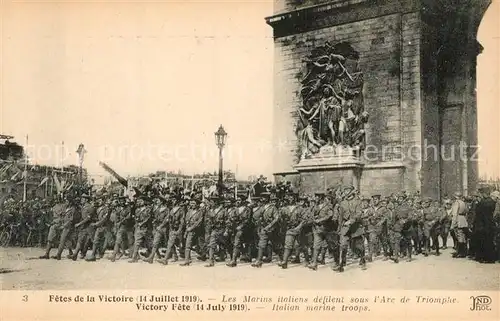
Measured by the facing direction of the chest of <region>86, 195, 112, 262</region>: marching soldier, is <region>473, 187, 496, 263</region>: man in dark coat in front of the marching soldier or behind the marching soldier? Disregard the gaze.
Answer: behind

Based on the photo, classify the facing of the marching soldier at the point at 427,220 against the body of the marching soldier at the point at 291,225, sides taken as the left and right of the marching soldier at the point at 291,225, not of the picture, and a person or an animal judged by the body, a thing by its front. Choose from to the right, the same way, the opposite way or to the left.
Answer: the same way

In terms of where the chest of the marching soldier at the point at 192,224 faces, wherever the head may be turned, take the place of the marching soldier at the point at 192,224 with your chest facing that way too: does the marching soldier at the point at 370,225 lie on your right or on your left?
on your left

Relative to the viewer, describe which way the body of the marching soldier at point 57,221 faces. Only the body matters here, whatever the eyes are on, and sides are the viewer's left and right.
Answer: facing the viewer and to the left of the viewer

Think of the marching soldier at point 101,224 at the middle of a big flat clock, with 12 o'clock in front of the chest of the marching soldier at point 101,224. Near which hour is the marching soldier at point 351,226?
the marching soldier at point 351,226 is roughly at 7 o'clock from the marching soldier at point 101,224.

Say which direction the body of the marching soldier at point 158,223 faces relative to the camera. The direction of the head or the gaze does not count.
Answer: to the viewer's left

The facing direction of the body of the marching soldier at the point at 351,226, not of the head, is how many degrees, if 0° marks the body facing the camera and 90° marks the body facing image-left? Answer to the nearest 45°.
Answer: approximately 45°

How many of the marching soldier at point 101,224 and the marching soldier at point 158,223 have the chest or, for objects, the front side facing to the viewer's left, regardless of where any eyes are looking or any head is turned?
2

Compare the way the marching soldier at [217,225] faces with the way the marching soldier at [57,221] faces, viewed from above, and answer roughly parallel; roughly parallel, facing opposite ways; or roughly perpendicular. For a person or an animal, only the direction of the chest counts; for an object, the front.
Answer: roughly parallel

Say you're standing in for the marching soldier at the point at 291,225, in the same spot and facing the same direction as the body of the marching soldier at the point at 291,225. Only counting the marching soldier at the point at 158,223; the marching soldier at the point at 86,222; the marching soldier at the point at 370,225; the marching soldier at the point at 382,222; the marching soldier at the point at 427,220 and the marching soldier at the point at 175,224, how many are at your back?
3

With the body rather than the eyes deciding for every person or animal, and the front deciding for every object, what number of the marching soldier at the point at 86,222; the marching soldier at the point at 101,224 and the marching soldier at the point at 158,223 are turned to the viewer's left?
3

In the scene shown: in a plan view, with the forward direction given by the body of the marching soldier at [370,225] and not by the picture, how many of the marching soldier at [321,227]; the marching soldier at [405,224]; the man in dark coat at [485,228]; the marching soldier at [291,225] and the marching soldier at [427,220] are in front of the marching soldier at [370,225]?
2

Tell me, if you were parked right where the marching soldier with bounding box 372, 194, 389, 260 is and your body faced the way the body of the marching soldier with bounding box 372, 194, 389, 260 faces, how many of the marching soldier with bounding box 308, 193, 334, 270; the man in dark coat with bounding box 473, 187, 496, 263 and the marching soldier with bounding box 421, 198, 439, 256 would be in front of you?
1

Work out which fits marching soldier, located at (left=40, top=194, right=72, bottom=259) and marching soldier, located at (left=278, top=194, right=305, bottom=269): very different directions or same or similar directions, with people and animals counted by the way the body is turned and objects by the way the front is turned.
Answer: same or similar directions

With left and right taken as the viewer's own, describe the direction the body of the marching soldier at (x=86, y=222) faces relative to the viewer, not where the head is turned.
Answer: facing to the left of the viewer
